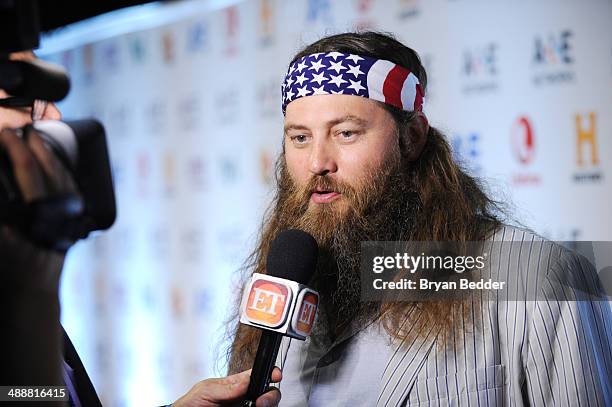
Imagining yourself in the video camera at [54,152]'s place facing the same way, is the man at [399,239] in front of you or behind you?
in front

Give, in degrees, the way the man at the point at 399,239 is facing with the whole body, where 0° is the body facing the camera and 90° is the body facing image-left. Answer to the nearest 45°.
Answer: approximately 45°

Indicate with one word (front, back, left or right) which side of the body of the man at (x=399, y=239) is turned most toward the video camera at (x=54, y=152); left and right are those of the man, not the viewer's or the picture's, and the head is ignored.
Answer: front

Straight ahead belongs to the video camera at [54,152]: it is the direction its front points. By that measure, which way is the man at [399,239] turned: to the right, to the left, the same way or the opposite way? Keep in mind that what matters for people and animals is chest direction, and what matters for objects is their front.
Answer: the opposite way

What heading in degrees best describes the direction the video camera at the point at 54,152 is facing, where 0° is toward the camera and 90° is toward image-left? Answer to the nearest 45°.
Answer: approximately 270°

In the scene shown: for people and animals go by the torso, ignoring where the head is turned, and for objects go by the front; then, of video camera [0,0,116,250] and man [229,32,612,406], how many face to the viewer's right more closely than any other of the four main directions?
1
